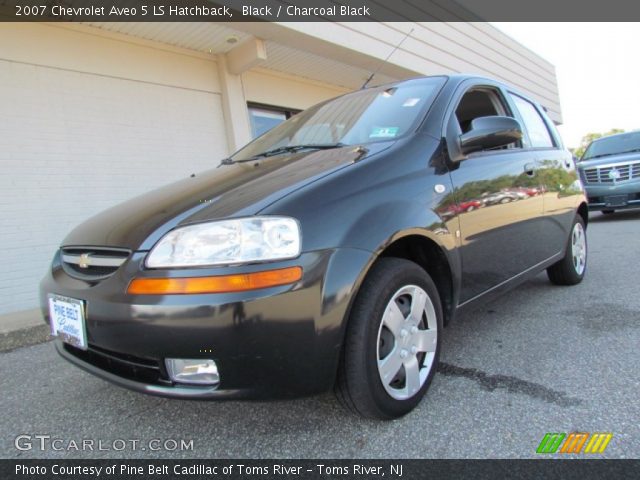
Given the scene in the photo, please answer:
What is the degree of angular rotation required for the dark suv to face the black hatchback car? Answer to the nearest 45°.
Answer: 0° — it already faces it

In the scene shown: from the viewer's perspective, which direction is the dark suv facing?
toward the camera

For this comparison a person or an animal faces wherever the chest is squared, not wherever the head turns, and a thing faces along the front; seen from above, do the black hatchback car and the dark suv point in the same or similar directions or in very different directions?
same or similar directions

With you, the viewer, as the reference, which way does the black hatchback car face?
facing the viewer and to the left of the viewer

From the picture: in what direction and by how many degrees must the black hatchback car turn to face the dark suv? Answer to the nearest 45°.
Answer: approximately 180°

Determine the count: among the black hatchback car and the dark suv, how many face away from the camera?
0
